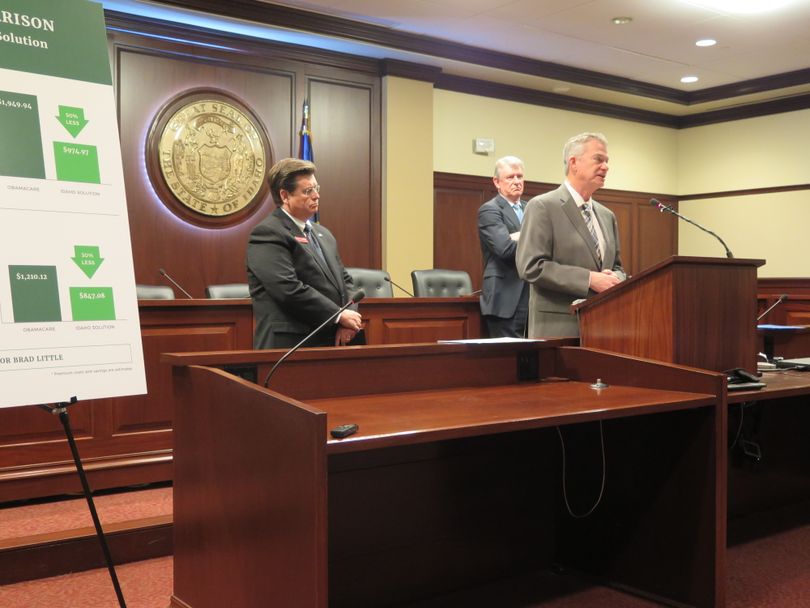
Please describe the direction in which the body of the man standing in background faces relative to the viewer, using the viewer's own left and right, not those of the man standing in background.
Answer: facing the viewer and to the right of the viewer

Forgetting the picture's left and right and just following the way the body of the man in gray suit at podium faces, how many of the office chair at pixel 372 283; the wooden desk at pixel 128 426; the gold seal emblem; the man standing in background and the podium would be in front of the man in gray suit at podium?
1

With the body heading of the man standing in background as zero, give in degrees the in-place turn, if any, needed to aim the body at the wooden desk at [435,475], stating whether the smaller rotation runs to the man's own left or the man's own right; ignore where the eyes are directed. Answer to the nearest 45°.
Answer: approximately 45° to the man's own right

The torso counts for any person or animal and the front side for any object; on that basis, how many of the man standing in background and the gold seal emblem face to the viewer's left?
0

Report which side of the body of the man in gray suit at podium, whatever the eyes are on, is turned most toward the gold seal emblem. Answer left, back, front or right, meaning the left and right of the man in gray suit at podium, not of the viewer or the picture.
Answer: back

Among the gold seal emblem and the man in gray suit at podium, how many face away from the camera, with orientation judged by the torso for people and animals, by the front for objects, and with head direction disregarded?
0

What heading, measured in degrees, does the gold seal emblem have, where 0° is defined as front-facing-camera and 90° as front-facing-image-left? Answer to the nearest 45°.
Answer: approximately 0°

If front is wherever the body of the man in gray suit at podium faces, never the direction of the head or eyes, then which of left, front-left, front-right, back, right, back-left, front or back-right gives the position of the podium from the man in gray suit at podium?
front

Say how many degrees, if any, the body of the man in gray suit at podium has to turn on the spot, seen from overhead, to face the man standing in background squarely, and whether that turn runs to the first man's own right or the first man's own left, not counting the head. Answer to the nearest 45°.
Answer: approximately 135° to the first man's own left

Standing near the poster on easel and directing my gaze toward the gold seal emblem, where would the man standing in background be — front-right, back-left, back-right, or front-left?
front-right

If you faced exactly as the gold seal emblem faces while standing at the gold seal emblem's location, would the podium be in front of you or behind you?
in front
